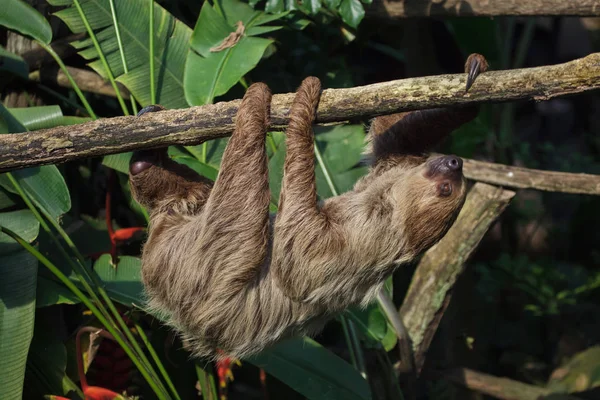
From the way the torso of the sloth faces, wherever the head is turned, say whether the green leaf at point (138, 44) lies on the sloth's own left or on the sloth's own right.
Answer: on the sloth's own left

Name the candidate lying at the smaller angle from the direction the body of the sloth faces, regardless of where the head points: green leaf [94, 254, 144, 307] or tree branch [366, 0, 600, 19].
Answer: the tree branch

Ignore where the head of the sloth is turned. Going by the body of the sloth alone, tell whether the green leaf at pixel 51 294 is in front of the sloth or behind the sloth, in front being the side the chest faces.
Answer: behind

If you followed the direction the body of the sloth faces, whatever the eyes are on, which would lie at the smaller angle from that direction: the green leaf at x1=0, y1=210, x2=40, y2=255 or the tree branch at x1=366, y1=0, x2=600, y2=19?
the tree branch

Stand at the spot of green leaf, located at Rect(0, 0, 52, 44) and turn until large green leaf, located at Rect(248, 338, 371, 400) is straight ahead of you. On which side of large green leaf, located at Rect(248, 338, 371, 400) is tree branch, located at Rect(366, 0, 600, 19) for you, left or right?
left

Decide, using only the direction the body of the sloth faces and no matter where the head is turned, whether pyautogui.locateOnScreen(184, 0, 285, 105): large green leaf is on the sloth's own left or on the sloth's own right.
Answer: on the sloth's own left

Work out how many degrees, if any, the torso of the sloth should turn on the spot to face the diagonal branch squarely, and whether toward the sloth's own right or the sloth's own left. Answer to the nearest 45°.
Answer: approximately 45° to the sloth's own left

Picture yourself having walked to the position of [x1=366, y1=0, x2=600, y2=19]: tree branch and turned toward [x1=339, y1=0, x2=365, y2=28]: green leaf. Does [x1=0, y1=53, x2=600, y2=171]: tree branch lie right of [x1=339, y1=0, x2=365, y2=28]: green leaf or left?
left

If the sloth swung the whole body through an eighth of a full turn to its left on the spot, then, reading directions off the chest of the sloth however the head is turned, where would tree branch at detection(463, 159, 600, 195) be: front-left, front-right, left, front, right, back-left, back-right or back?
front

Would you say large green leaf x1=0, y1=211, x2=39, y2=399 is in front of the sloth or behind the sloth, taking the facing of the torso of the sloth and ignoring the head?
behind

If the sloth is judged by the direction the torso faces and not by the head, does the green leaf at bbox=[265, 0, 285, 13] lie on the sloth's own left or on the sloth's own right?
on the sloth's own left

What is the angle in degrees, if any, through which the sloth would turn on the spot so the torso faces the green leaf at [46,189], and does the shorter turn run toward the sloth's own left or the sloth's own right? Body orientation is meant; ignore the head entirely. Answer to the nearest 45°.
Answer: approximately 135° to the sloth's own left

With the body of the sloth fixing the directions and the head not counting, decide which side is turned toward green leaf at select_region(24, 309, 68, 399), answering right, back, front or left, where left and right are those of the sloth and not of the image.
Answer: back

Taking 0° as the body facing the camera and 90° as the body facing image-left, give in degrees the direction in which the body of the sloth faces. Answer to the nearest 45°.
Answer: approximately 270°
